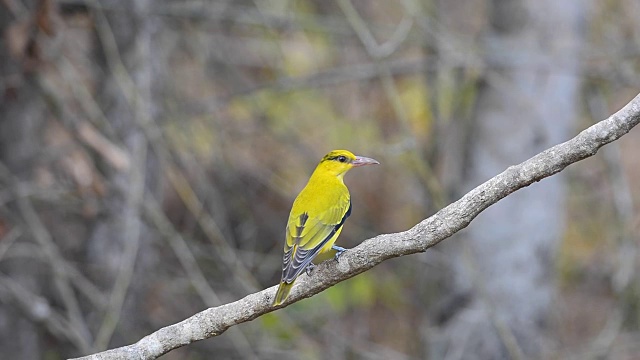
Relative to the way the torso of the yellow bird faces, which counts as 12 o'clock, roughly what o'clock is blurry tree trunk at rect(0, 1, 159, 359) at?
The blurry tree trunk is roughly at 9 o'clock from the yellow bird.

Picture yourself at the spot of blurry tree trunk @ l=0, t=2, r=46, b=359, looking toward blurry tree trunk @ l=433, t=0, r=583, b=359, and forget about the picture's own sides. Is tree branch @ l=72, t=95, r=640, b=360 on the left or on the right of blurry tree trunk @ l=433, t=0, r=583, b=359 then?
right

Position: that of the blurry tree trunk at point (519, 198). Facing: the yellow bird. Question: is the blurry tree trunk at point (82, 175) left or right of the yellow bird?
right

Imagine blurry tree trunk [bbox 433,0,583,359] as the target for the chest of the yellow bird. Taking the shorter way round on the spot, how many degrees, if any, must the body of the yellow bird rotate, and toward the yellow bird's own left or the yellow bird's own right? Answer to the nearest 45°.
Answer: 0° — it already faces it

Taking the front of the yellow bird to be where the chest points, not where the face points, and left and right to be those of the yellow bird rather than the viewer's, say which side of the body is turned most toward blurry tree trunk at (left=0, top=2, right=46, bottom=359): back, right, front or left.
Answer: left

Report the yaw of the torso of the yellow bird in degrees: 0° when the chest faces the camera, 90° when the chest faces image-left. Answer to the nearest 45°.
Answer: approximately 225°
